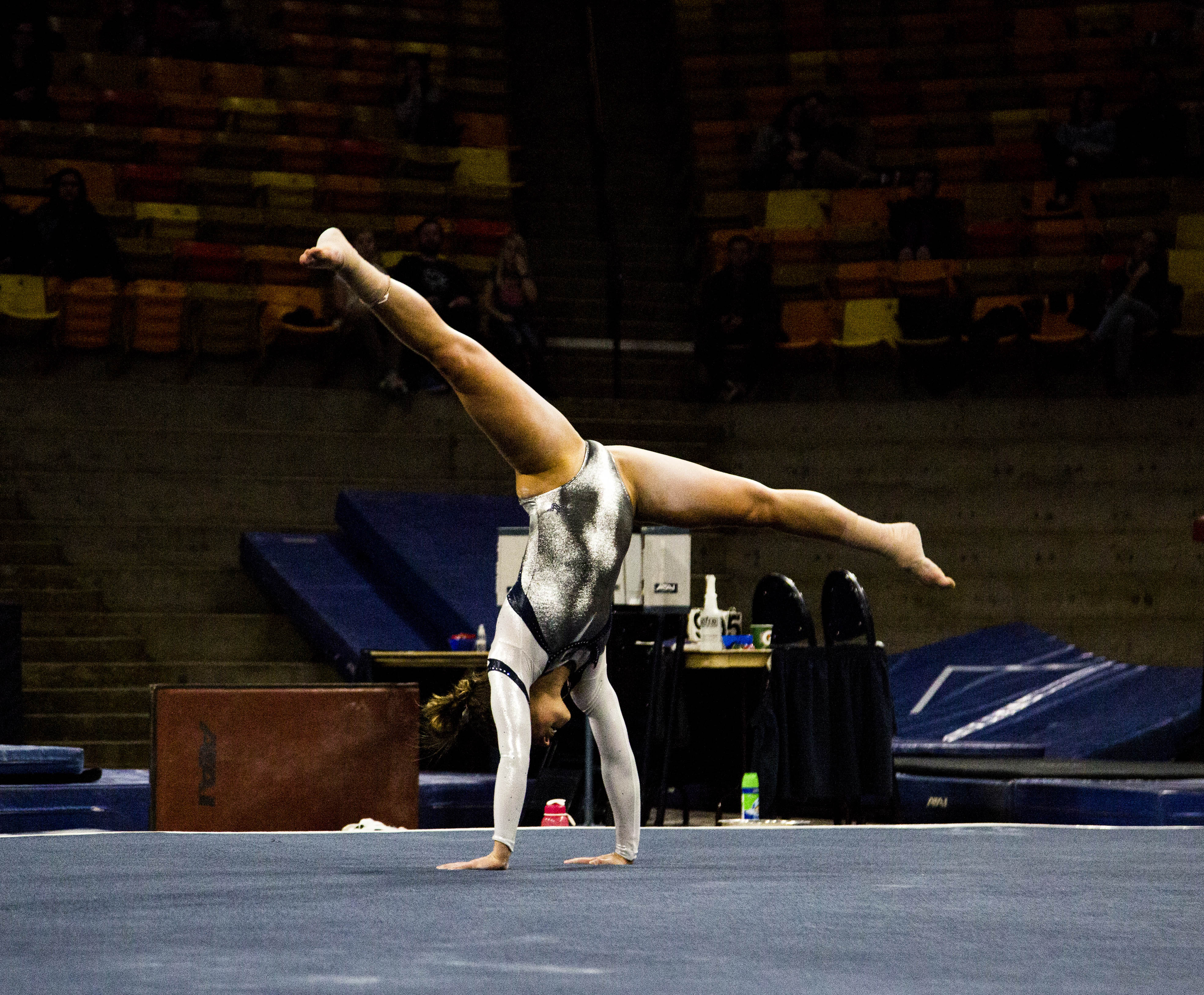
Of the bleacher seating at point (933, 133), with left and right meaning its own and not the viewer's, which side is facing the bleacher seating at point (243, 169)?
right

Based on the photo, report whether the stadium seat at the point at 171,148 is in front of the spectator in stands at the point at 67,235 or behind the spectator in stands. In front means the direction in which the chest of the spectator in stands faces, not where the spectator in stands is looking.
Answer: behind

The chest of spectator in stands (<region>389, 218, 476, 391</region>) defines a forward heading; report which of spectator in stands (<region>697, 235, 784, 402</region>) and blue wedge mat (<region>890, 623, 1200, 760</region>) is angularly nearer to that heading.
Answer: the blue wedge mat
